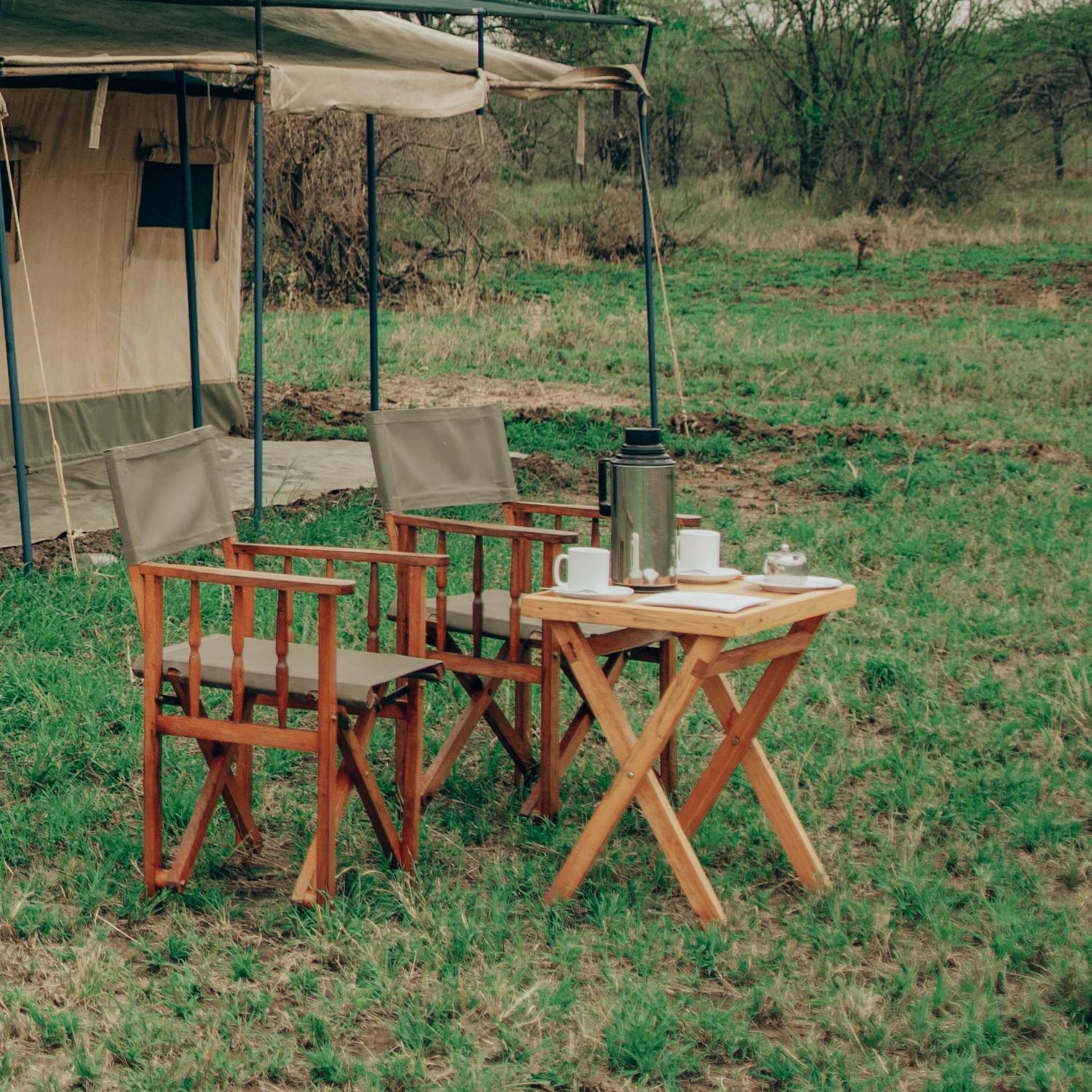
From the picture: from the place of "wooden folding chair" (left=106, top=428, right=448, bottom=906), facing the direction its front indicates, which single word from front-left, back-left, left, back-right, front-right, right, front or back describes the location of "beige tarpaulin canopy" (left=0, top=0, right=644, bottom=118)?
back-left

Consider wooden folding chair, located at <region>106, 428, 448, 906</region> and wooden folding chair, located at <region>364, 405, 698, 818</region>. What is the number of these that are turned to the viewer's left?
0

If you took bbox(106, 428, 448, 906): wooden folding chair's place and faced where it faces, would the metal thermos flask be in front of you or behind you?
in front

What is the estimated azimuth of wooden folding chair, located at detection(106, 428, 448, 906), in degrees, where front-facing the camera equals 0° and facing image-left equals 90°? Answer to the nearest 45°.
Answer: approximately 315°

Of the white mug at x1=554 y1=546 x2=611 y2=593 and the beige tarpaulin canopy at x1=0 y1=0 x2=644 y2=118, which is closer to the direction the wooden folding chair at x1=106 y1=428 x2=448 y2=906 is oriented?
the white mug

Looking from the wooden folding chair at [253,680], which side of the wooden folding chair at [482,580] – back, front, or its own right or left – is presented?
right

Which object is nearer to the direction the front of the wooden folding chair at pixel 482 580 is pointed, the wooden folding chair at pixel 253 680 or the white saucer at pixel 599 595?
the white saucer

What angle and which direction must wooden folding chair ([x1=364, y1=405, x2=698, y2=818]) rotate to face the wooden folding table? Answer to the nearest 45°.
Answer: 0° — it already faces it

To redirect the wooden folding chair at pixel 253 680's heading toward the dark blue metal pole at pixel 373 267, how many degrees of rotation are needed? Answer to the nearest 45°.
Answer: approximately 135° to its left

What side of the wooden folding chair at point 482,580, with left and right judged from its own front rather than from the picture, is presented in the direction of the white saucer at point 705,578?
front

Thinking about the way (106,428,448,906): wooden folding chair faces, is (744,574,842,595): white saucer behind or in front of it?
in front

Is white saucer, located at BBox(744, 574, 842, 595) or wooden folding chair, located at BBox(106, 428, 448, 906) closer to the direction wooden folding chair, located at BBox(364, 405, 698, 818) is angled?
the white saucer

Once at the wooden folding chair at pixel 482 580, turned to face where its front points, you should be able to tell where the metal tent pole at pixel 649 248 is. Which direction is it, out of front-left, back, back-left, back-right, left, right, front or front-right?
back-left

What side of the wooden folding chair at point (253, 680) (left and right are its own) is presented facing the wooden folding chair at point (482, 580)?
left
